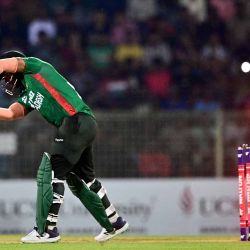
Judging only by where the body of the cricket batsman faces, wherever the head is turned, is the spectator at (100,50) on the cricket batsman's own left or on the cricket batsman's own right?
on the cricket batsman's own right

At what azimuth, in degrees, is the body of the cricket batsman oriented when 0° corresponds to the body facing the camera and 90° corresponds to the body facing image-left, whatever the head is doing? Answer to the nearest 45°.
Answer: approximately 90°

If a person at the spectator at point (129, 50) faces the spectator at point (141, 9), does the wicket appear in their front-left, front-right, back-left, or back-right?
back-right

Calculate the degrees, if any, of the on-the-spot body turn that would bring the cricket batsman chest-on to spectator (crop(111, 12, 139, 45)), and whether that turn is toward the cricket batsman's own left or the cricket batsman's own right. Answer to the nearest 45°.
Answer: approximately 90° to the cricket batsman's own right

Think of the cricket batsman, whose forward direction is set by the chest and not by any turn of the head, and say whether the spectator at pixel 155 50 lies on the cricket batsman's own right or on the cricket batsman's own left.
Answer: on the cricket batsman's own right

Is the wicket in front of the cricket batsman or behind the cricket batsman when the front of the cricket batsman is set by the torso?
behind

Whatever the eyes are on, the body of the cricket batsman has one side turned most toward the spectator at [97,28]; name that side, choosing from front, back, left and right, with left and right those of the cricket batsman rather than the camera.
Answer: right

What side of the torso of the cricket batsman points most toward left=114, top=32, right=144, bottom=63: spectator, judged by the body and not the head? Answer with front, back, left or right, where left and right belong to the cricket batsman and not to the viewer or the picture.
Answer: right
